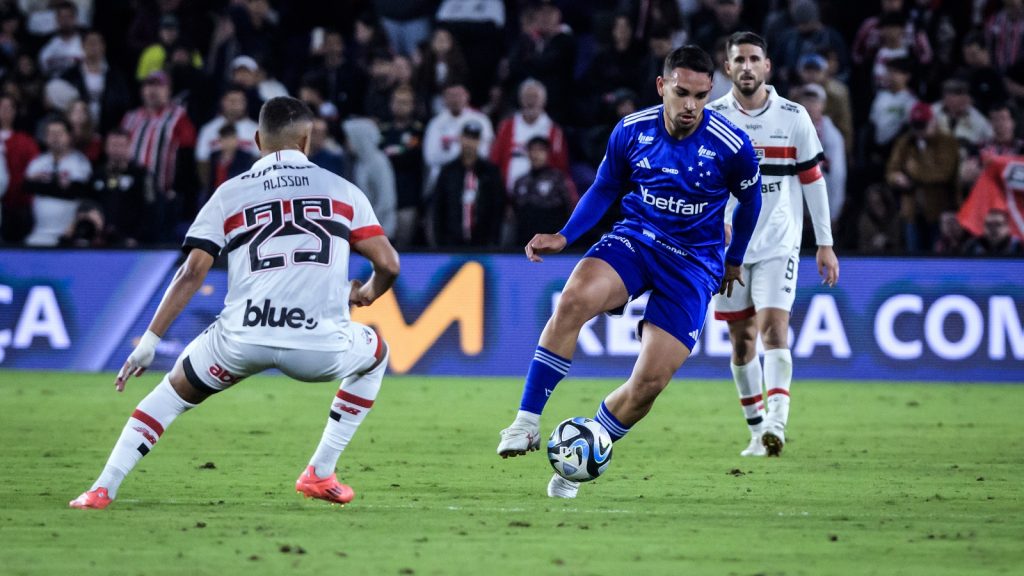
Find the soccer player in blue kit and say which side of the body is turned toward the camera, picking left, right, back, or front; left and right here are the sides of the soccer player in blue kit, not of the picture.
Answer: front

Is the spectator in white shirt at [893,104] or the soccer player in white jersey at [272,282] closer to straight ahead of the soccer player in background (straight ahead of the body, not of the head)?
the soccer player in white jersey

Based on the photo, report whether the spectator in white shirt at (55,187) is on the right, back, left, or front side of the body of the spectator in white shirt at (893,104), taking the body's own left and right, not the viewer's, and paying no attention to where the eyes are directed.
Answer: right

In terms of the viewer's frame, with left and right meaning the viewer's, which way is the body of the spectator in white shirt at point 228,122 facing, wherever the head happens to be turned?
facing the viewer

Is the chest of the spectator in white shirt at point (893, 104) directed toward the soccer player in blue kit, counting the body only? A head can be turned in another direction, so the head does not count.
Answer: yes

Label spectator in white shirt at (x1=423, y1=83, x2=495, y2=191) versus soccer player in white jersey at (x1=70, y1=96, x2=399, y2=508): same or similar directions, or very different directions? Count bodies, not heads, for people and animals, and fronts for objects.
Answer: very different directions

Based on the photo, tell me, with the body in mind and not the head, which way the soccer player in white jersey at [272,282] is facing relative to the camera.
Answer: away from the camera

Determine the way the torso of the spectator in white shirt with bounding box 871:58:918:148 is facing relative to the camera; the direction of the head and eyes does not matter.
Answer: toward the camera

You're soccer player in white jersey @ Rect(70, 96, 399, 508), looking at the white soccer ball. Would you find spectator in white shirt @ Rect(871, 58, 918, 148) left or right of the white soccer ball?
left

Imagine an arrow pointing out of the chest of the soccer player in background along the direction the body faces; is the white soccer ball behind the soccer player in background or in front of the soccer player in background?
in front

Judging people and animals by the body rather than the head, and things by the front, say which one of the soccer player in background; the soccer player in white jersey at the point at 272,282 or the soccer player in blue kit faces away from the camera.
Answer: the soccer player in white jersey

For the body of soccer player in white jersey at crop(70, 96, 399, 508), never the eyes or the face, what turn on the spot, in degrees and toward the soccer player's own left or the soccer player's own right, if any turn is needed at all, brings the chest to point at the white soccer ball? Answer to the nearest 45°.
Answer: approximately 90° to the soccer player's own right
